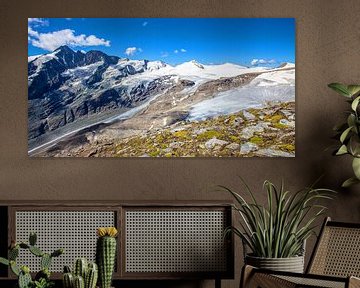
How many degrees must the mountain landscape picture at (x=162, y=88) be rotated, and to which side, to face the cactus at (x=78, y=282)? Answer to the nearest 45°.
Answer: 0° — it already faces it

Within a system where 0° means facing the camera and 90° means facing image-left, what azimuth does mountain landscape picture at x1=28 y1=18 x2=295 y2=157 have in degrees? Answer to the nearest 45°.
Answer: approximately 0°

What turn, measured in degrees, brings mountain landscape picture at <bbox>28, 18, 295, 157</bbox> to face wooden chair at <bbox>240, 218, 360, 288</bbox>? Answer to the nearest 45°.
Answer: approximately 45° to its left

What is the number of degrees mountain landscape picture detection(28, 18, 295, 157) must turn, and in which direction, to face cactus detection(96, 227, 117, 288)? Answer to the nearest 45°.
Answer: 0° — it already faces it
